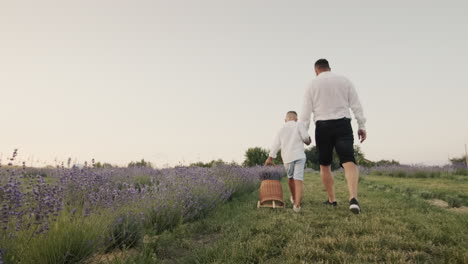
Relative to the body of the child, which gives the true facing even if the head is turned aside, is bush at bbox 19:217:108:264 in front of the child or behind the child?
behind

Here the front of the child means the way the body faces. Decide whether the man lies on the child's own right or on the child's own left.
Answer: on the child's own right

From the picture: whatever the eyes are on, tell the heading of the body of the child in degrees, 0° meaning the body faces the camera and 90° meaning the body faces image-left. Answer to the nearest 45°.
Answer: approximately 180°

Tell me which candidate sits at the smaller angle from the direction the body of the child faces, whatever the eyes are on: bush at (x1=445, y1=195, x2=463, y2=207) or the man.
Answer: the bush

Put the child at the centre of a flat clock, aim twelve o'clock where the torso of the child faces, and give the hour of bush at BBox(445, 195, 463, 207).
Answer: The bush is roughly at 2 o'clock from the child.

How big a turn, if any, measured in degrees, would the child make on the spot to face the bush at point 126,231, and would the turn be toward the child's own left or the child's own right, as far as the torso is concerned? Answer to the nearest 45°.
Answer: approximately 135° to the child's own left
